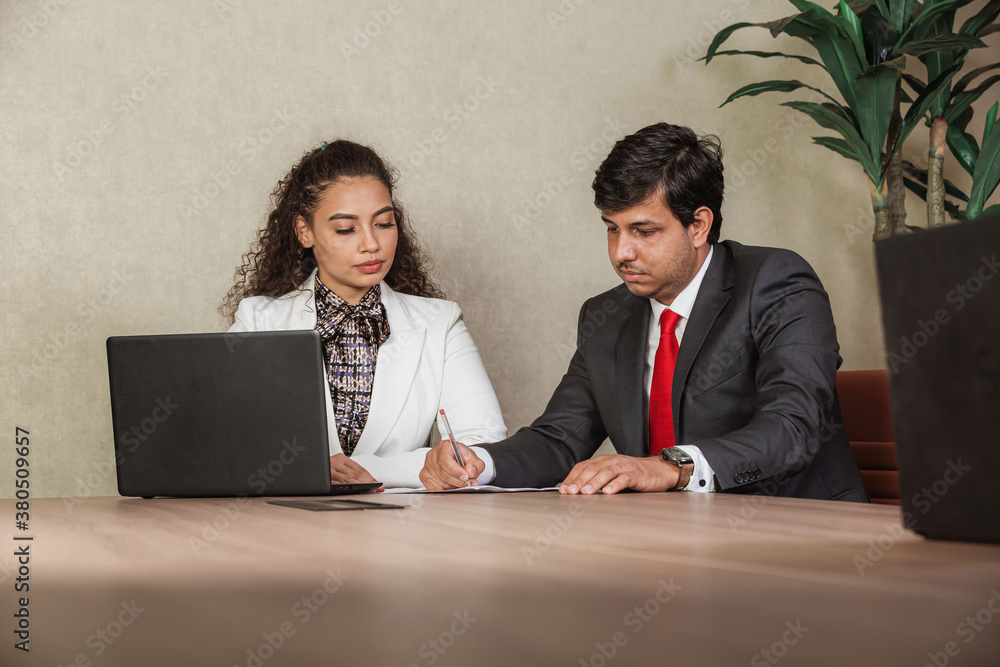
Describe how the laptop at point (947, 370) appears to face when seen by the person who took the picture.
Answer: facing away from the viewer and to the right of the viewer

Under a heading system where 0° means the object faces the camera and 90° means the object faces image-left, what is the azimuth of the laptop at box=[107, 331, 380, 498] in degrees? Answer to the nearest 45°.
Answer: approximately 225°

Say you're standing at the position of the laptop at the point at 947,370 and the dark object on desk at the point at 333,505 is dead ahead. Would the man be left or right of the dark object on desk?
right

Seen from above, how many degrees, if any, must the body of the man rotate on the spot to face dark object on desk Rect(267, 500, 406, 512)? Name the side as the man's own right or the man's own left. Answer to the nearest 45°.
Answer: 0° — they already face it

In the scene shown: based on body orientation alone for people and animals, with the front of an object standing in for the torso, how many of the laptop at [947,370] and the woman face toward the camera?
1

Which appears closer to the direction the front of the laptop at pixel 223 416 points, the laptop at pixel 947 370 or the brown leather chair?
the brown leather chair

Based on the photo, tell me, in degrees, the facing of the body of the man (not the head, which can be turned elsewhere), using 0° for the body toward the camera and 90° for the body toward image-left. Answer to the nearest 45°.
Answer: approximately 45°

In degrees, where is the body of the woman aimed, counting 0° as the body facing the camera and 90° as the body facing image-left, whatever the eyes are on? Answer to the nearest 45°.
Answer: approximately 0°

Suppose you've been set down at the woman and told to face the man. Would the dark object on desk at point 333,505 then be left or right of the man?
right

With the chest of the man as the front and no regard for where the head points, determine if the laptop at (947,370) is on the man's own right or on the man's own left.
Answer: on the man's own left

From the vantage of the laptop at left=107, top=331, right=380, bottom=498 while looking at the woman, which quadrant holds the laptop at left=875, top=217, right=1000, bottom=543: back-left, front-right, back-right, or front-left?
back-right
